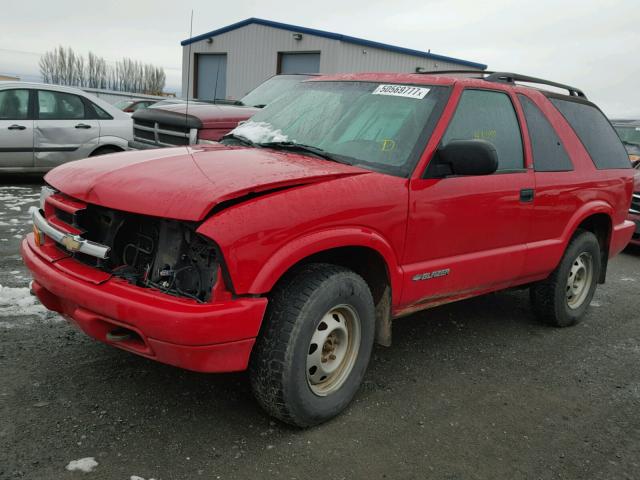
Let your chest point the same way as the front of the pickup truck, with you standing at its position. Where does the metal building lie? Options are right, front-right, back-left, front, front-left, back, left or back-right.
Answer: back-right

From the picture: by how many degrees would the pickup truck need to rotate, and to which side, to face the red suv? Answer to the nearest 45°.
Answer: approximately 45° to its left

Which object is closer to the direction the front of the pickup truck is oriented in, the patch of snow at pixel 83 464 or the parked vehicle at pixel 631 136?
the patch of snow

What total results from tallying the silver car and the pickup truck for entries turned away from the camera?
0

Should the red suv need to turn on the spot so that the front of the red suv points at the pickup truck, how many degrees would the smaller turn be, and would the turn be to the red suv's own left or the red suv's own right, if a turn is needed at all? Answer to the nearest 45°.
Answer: approximately 135° to the red suv's own right

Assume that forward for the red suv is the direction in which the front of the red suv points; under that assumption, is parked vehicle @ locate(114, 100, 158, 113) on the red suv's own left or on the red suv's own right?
on the red suv's own right

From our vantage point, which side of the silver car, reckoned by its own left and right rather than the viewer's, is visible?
left

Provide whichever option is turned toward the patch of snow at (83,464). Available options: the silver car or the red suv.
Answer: the red suv

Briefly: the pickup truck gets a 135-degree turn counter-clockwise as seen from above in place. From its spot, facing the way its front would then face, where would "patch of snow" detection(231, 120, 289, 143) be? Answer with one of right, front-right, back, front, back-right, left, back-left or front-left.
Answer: right

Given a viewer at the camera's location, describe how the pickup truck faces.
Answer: facing the viewer and to the left of the viewer

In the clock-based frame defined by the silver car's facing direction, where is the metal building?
The metal building is roughly at 4 o'clock from the silver car.
